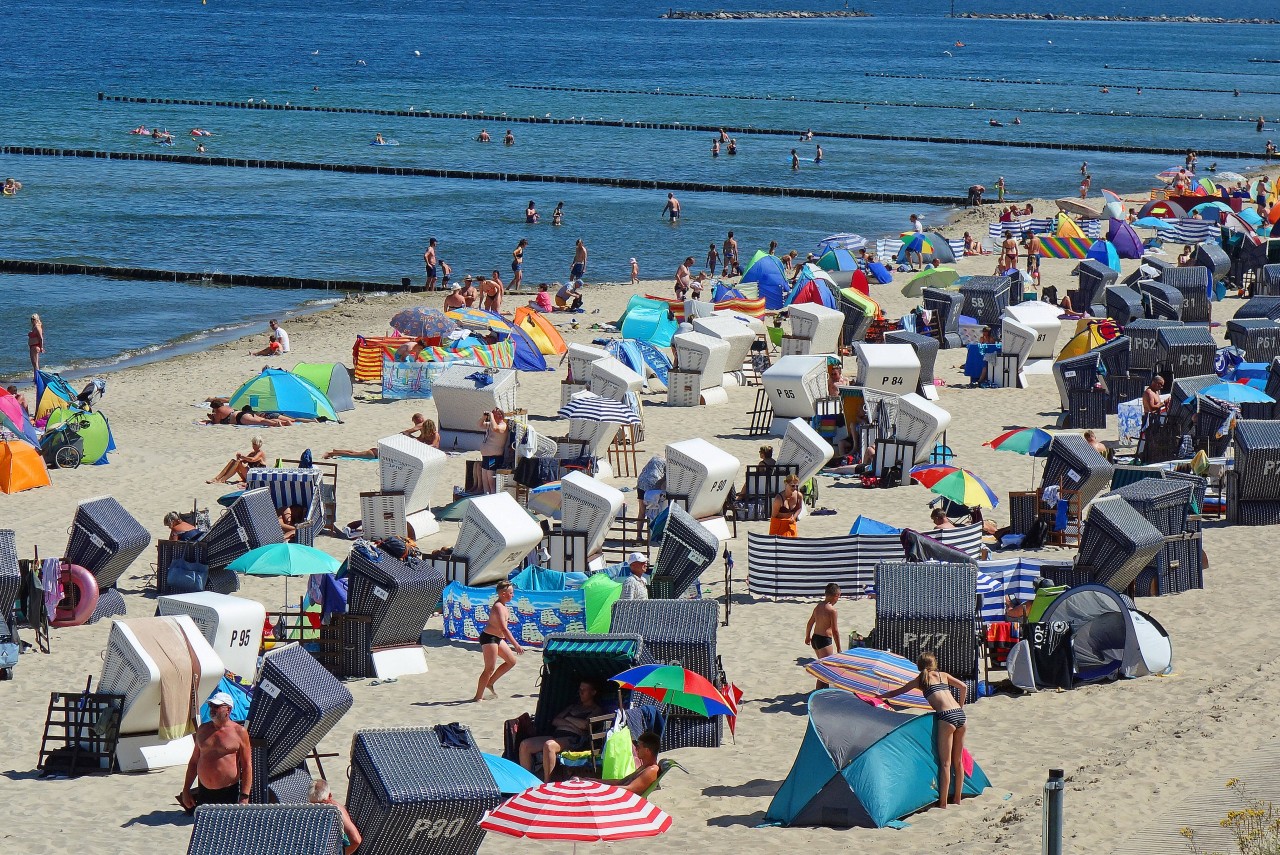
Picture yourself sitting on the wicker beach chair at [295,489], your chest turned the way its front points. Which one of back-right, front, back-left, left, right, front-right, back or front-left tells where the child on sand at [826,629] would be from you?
left

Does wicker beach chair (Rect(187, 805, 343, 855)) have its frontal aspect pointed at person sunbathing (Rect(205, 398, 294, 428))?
yes

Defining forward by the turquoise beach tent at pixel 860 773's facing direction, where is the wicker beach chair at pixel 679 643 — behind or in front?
in front

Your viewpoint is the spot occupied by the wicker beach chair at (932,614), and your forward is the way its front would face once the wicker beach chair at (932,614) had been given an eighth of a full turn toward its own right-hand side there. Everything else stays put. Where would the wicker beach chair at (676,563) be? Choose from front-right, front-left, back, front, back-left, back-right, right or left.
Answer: left

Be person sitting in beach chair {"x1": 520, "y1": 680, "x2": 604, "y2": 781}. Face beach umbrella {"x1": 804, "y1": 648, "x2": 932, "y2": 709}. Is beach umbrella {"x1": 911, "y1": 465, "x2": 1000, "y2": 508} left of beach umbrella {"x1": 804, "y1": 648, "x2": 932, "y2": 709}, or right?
left

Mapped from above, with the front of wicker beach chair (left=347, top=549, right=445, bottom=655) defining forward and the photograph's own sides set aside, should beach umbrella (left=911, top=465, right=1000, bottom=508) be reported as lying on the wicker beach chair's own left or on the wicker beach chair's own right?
on the wicker beach chair's own right

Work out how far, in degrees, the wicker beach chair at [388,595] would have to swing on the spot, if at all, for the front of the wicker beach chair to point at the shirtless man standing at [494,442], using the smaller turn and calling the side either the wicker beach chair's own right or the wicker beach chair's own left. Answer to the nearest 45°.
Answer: approximately 45° to the wicker beach chair's own right

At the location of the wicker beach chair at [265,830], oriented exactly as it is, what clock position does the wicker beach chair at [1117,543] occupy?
the wicker beach chair at [1117,543] is roughly at 2 o'clock from the wicker beach chair at [265,830].

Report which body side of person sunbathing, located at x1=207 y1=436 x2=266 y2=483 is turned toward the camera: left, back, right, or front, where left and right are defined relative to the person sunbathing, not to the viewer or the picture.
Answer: left

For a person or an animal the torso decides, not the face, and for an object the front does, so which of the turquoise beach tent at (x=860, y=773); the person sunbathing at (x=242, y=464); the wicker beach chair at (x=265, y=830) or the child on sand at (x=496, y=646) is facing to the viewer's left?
the person sunbathing

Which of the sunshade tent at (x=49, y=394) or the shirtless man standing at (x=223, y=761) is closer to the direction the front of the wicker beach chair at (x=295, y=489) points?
the shirtless man standing

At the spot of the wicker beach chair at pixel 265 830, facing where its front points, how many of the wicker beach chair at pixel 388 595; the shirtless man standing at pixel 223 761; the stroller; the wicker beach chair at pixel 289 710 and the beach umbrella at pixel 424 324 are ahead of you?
5

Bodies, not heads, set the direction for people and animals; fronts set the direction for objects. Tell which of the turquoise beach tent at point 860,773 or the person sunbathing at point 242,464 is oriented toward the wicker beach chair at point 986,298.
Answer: the turquoise beach tent

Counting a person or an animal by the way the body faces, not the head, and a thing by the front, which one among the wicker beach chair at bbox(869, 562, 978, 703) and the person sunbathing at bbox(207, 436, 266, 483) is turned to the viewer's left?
the person sunbathing

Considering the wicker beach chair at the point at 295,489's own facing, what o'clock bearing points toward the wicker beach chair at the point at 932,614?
the wicker beach chair at the point at 932,614 is roughly at 9 o'clock from the wicker beach chair at the point at 295,489.

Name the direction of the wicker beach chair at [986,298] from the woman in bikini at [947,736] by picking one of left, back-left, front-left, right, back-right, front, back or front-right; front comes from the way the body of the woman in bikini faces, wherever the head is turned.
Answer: front-right

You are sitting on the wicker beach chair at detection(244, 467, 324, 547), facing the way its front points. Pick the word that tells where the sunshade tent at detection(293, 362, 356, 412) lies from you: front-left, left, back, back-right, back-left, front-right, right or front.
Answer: back-right
